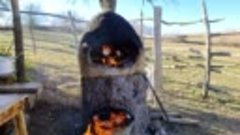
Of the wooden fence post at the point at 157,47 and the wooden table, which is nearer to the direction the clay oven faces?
the wooden table

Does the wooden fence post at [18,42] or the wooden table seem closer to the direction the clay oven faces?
the wooden table

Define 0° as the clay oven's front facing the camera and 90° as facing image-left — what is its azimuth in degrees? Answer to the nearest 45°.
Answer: approximately 0°

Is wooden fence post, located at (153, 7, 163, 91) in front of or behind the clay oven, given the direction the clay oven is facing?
behind

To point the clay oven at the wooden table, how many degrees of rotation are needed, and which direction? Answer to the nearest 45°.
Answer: approximately 45° to its right

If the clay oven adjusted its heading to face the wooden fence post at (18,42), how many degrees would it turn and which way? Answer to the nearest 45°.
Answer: approximately 135° to its right
